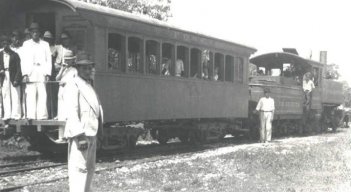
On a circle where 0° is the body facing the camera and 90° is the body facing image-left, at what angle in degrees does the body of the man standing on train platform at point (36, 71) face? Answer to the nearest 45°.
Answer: approximately 0°

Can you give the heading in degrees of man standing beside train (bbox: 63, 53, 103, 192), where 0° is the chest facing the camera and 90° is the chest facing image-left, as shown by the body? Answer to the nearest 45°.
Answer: approximately 315°

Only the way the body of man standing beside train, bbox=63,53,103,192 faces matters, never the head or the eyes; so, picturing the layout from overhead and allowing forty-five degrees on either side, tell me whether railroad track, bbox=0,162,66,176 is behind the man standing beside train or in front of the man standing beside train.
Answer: behind

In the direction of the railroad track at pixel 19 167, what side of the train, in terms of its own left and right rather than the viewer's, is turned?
back

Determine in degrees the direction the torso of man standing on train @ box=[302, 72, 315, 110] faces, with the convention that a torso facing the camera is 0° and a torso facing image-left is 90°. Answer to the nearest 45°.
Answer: approximately 0°
